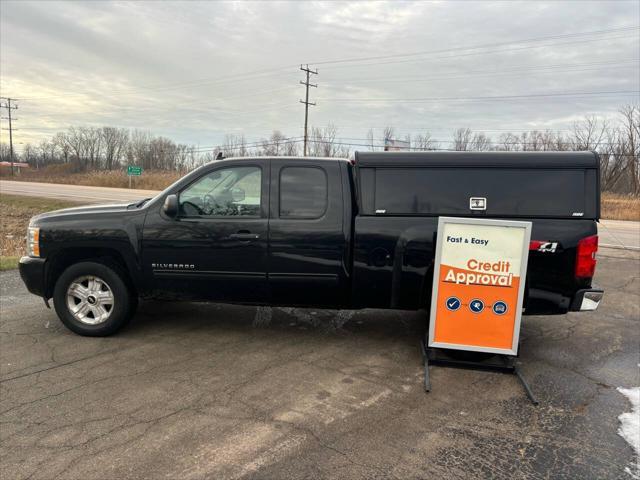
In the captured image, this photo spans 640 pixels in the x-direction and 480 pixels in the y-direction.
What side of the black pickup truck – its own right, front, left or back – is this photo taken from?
left

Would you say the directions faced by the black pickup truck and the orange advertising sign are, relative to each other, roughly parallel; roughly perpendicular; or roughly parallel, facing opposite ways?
roughly perpendicular

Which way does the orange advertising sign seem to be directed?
toward the camera
